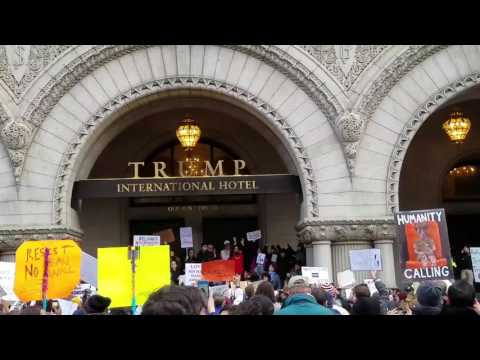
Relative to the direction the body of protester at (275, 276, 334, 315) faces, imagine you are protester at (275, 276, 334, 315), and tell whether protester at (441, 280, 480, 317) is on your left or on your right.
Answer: on your right

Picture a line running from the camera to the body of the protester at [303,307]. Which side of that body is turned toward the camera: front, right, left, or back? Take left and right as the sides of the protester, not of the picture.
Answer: back

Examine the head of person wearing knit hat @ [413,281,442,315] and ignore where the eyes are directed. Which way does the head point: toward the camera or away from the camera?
away from the camera

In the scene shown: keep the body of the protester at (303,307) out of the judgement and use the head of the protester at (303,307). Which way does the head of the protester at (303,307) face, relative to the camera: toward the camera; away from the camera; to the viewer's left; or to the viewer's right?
away from the camera

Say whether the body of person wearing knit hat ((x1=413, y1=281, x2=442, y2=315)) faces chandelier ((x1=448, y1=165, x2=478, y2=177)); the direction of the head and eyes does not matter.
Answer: yes

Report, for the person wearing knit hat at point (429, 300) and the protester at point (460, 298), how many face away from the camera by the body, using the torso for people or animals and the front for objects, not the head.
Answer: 2

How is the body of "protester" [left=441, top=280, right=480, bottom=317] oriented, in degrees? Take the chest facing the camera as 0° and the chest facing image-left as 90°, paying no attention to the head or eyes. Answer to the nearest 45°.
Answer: approximately 180°

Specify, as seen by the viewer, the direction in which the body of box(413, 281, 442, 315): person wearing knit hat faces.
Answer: away from the camera

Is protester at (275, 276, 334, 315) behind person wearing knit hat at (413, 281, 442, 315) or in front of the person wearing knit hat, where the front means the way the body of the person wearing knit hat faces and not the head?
behind

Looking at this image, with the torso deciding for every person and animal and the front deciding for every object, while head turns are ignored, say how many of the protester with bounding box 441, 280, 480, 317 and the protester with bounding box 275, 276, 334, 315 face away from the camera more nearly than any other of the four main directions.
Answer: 2
